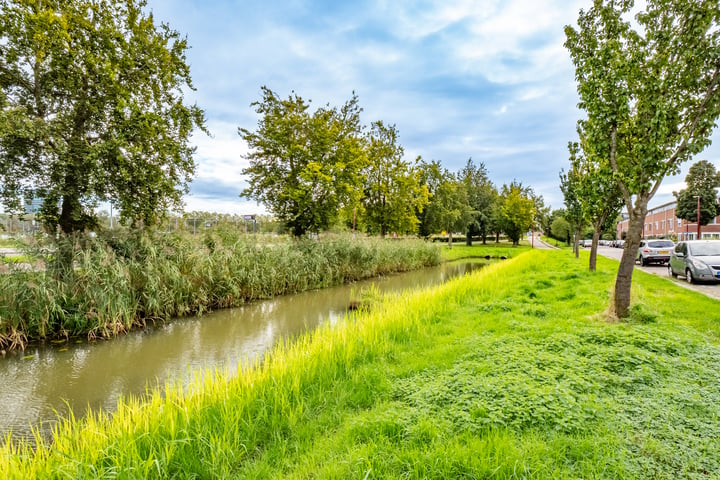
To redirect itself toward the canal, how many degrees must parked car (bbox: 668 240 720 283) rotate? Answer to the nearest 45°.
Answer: approximately 90° to its right

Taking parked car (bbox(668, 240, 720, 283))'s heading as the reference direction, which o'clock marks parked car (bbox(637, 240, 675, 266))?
parked car (bbox(637, 240, 675, 266)) is roughly at 7 o'clock from parked car (bbox(668, 240, 720, 283)).

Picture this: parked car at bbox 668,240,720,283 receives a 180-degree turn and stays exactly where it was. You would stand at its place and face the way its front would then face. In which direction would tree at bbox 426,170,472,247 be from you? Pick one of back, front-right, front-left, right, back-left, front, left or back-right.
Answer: front

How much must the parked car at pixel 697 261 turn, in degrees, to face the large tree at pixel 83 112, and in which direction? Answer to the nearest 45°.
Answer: approximately 90° to its right

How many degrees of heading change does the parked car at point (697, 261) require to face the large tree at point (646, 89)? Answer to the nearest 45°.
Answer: approximately 45° to its right

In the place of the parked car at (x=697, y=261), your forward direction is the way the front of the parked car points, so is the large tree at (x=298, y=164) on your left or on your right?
on your right

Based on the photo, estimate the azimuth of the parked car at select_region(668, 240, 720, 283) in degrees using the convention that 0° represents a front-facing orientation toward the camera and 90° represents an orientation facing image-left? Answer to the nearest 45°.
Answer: approximately 315°

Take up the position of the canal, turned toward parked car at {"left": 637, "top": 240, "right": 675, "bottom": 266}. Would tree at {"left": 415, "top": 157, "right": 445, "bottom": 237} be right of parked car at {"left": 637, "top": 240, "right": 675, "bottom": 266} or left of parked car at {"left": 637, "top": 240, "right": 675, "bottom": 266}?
left

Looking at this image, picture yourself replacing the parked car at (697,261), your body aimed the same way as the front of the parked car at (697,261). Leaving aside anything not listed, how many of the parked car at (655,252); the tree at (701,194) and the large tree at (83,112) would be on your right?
1

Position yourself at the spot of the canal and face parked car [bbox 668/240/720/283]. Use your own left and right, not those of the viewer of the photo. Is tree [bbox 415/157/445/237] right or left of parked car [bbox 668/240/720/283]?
left

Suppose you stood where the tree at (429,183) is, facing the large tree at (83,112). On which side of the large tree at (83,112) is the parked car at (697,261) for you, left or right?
left

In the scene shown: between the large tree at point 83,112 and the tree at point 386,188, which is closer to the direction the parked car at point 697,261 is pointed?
the large tree

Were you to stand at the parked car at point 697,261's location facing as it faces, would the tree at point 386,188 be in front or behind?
behind

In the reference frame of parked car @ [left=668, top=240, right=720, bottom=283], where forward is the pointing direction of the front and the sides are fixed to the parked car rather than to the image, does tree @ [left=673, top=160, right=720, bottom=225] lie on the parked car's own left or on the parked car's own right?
on the parked car's own left
